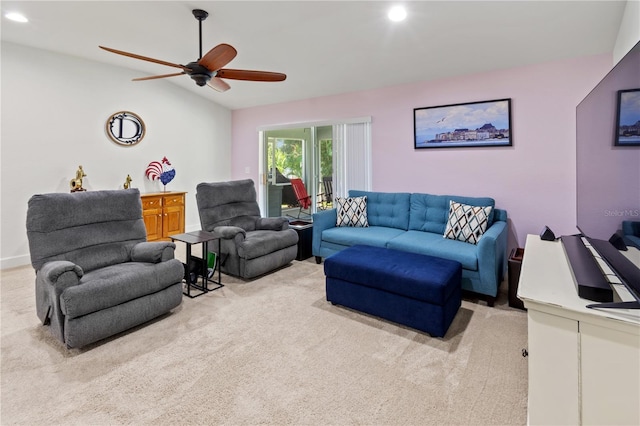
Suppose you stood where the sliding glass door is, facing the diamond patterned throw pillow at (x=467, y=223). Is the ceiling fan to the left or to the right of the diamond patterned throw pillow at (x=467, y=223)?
right

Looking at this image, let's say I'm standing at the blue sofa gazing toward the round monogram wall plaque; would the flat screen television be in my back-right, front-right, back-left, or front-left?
back-left

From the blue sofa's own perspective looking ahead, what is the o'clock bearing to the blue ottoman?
The blue ottoman is roughly at 11 o'clock from the blue sofa.

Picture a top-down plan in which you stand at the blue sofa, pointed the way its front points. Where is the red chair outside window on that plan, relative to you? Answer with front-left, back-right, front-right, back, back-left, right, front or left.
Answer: right

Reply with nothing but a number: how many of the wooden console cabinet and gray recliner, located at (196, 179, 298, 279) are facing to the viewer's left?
0

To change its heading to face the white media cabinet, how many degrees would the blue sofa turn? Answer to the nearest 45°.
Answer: approximately 45° to its left

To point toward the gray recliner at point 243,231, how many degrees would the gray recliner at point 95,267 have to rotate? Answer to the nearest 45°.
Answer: approximately 90° to its left

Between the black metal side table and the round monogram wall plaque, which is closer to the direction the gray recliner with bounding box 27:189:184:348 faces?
the black metal side table

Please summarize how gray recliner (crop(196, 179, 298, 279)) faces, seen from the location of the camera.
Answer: facing the viewer and to the right of the viewer
